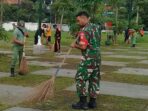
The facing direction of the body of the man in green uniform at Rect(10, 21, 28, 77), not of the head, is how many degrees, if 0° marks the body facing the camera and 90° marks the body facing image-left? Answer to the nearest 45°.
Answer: approximately 315°

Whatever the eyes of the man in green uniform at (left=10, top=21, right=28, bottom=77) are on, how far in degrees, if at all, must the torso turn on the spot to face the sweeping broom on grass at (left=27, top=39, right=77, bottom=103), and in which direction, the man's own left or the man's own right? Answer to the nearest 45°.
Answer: approximately 45° to the man's own right
